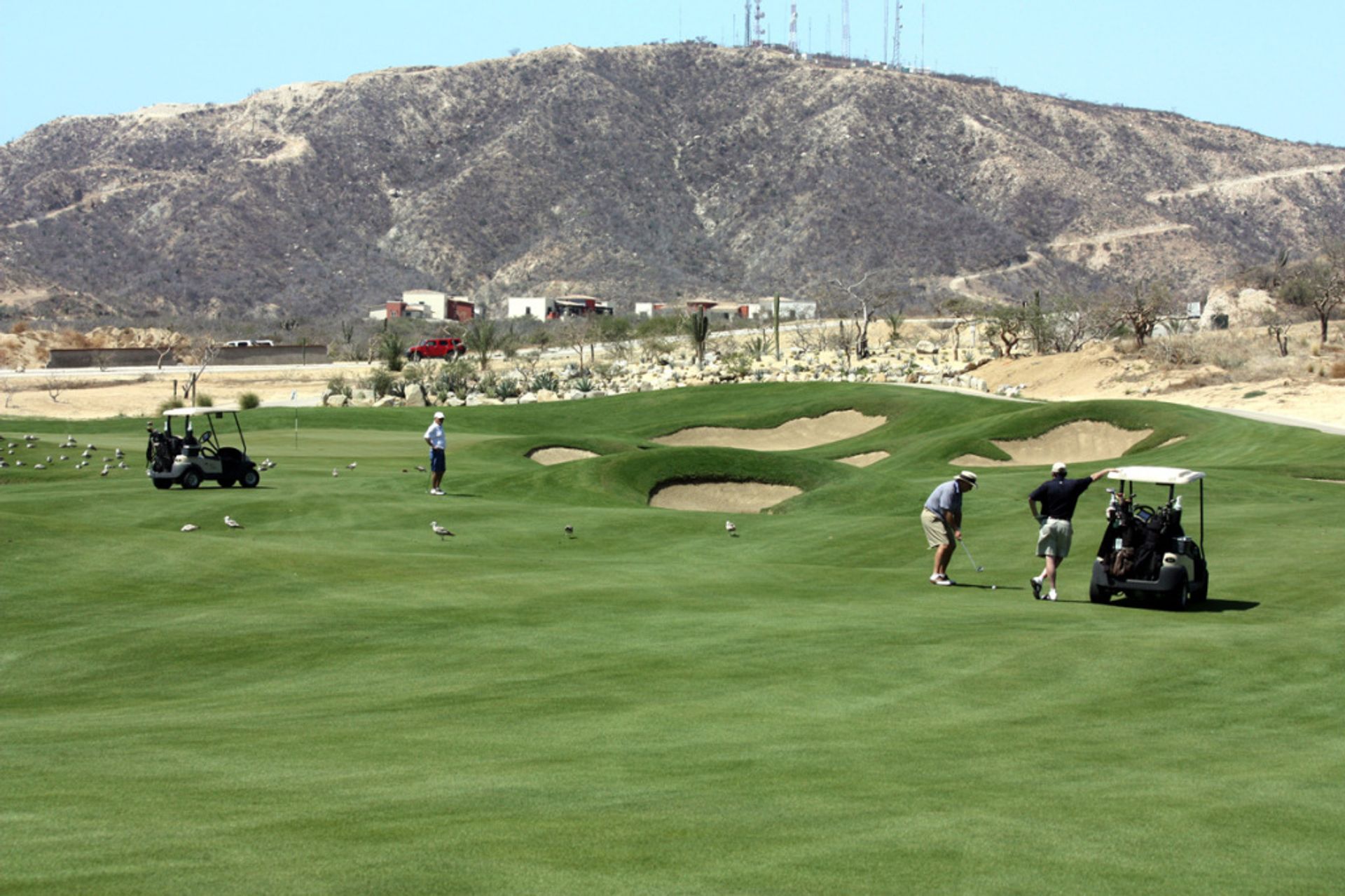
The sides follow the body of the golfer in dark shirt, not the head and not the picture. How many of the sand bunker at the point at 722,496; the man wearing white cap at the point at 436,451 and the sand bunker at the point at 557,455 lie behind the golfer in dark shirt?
0

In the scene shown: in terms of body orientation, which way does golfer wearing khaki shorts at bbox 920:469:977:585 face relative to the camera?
to the viewer's right

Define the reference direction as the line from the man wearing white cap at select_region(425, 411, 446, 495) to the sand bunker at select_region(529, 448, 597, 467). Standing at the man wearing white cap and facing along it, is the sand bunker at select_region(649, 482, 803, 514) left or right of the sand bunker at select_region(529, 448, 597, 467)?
right

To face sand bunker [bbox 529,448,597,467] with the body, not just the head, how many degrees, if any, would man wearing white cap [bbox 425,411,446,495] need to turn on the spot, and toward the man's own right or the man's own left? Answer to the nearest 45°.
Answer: approximately 90° to the man's own left

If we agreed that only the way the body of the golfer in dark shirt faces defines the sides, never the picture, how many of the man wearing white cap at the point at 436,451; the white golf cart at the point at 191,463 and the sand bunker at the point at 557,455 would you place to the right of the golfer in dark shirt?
0

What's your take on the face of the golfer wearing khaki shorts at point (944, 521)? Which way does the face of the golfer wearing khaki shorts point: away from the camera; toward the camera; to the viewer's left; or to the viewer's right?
to the viewer's right

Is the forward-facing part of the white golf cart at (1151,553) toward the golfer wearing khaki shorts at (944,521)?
no

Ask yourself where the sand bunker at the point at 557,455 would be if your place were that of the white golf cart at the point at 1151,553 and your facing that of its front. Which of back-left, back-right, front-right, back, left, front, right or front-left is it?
left
